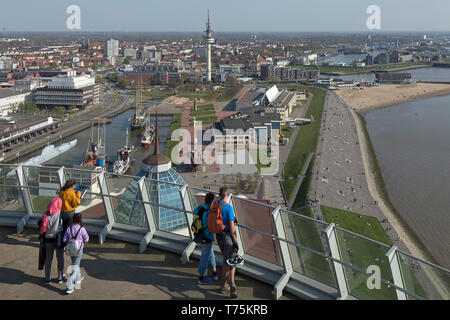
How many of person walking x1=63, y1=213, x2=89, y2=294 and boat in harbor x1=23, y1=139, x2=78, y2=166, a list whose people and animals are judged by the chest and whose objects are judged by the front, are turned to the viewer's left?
0

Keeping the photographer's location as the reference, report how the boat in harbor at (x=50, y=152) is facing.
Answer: facing away from the viewer and to the right of the viewer

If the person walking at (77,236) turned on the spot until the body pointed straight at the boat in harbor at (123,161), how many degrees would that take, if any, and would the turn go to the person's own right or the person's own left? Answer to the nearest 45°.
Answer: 0° — they already face it

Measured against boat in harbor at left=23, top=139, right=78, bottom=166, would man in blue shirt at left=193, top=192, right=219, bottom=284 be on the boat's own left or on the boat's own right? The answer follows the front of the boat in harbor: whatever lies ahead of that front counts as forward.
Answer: on the boat's own right

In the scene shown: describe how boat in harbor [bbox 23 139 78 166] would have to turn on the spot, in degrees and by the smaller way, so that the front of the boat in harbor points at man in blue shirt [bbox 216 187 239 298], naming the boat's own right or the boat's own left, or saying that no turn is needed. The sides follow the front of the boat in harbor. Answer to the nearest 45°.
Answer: approximately 135° to the boat's own right

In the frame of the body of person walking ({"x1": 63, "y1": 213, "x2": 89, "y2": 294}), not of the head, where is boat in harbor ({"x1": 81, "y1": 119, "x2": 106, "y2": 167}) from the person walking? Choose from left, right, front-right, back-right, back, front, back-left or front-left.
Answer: front

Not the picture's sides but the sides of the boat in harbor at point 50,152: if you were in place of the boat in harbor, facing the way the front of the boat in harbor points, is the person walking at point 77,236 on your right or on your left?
on your right

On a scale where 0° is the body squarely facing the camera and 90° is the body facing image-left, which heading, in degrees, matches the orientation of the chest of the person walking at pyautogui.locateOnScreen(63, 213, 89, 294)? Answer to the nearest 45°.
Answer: approximately 180°

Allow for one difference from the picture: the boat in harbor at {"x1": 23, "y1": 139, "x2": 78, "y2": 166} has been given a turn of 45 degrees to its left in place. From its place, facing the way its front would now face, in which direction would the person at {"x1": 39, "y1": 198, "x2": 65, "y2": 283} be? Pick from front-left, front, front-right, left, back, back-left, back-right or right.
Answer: back

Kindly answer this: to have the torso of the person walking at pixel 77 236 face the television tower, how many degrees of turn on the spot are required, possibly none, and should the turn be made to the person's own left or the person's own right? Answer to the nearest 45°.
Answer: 0° — they already face it

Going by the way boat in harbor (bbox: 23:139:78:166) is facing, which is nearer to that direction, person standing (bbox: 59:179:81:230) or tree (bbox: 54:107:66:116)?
the tree

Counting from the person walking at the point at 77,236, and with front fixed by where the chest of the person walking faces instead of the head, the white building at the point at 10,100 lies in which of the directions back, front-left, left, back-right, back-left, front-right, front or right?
front

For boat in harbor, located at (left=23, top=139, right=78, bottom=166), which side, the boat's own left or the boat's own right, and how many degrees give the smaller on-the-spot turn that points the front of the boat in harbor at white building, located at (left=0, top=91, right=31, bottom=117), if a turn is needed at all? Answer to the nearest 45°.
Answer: approximately 45° to the boat's own left
